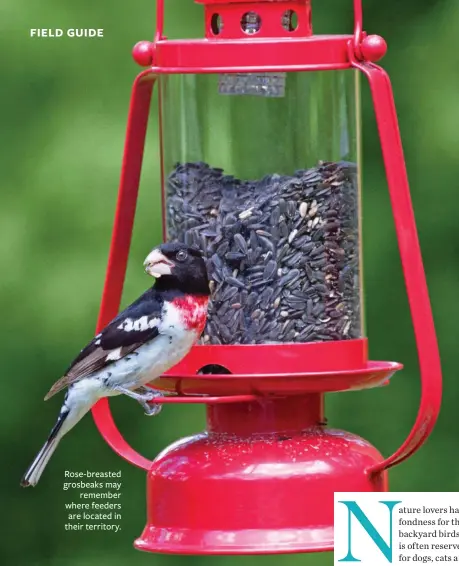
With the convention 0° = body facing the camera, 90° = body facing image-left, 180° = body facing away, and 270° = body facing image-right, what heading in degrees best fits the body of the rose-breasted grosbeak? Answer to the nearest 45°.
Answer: approximately 270°

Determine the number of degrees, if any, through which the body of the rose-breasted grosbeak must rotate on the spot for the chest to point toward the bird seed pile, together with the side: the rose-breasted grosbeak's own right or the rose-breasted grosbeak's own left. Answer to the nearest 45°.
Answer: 0° — it already faces it
